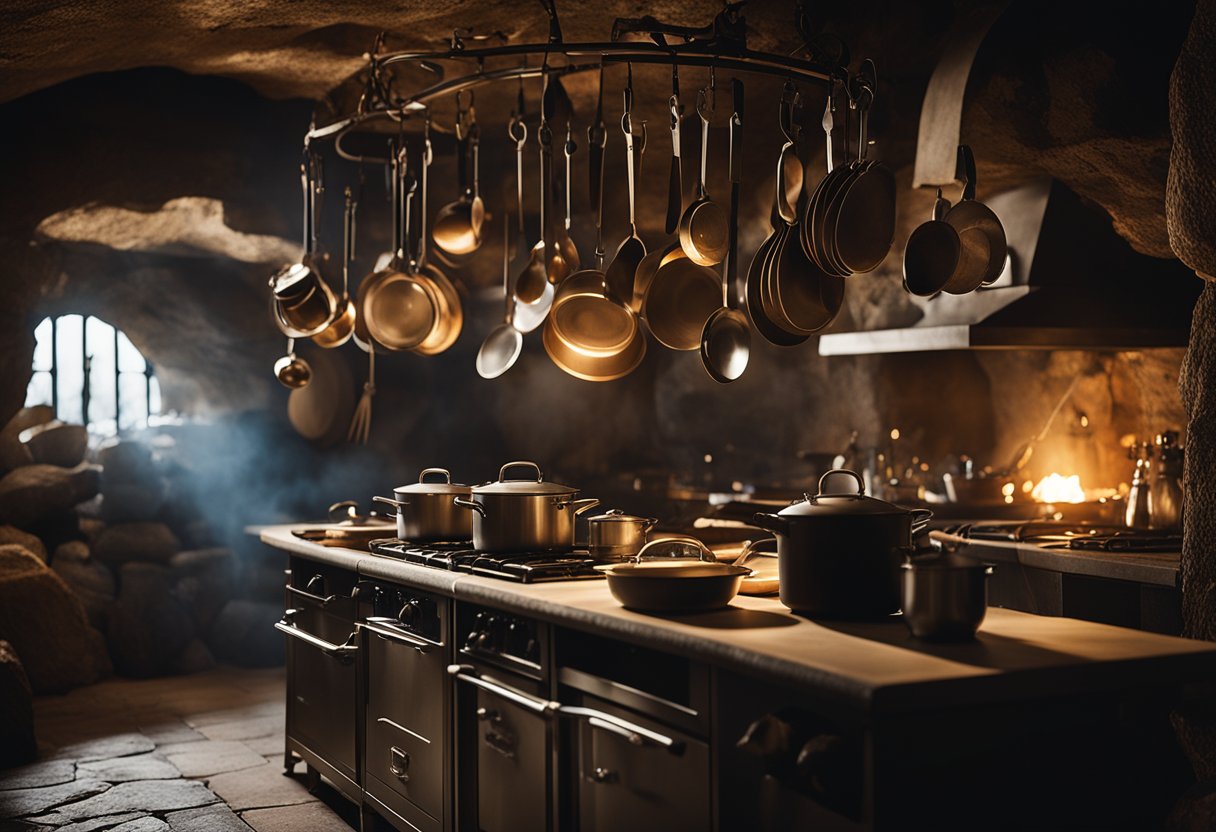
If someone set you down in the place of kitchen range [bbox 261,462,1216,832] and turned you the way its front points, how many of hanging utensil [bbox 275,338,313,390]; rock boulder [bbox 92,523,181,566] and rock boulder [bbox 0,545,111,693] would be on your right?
3

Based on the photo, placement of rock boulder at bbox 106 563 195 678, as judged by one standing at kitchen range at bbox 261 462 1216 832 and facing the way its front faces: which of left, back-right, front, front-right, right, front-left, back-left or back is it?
right

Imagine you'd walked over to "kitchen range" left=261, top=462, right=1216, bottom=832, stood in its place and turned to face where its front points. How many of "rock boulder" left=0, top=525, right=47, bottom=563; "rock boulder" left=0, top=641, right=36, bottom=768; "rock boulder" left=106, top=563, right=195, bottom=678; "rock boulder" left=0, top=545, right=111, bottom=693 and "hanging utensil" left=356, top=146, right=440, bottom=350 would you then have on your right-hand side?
5

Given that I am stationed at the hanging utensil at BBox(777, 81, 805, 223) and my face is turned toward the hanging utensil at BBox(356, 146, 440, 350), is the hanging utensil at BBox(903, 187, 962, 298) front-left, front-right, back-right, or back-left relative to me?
back-right

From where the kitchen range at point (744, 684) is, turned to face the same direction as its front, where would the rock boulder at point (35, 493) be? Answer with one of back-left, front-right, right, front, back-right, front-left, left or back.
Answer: right

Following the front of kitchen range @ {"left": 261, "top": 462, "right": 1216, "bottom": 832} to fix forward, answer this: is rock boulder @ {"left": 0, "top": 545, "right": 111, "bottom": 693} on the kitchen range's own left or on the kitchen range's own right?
on the kitchen range's own right

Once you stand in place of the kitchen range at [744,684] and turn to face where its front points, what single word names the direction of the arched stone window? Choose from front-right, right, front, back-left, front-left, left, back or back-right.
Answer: right

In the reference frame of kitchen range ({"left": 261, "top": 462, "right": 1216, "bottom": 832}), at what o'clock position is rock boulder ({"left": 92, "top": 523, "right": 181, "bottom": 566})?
The rock boulder is roughly at 3 o'clock from the kitchen range.

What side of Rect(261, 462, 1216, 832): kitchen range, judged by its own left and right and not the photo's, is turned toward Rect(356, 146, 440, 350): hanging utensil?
right

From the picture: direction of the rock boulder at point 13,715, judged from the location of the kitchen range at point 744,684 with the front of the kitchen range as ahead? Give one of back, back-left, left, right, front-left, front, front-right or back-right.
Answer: right

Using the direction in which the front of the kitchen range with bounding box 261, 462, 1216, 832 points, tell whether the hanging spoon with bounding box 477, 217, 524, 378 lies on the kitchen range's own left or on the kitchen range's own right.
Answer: on the kitchen range's own right

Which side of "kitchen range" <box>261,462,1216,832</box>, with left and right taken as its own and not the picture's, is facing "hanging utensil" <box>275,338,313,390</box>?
right

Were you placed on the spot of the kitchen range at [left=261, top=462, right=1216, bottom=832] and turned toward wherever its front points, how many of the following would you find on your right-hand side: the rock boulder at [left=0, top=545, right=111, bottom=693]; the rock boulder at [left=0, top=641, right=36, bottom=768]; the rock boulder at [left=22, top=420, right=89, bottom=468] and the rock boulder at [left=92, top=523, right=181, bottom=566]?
4
